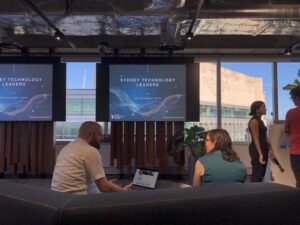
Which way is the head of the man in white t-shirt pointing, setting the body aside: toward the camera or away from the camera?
away from the camera

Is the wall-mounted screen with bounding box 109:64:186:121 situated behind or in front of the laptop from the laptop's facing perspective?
behind

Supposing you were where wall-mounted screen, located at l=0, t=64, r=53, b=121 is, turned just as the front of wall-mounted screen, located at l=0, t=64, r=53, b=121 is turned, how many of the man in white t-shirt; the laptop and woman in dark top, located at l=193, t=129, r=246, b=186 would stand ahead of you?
3

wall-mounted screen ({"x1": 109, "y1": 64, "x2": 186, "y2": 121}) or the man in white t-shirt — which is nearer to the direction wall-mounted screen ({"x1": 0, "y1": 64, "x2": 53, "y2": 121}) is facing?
the man in white t-shirt

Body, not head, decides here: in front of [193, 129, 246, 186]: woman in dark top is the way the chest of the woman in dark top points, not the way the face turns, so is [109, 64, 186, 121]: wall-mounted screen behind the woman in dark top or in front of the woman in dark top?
in front

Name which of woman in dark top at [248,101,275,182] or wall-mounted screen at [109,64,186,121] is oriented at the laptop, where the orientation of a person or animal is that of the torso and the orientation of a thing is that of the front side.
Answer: the wall-mounted screen
